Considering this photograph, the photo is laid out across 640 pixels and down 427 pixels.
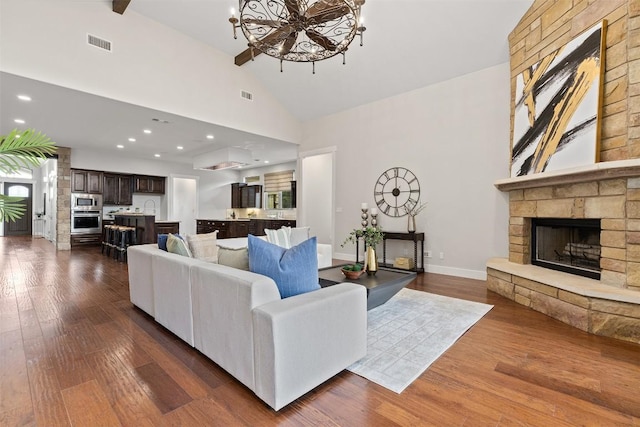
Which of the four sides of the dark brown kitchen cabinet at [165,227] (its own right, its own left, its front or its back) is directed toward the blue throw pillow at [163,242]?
front

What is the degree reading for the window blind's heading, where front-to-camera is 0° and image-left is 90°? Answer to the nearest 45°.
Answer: approximately 45°

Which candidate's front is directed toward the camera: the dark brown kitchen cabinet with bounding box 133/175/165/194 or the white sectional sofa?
the dark brown kitchen cabinet

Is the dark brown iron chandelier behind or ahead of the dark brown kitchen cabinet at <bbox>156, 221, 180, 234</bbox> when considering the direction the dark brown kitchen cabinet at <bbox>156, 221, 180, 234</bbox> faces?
ahead

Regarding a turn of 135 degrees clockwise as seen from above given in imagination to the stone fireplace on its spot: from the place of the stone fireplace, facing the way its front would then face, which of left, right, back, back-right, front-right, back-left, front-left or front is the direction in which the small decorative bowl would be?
back-left

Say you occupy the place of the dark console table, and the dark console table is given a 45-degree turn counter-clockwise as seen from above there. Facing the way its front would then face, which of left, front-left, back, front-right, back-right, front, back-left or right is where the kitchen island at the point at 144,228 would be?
right

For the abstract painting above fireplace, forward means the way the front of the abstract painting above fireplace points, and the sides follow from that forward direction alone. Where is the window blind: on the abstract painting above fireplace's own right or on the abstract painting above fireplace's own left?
on the abstract painting above fireplace's own right

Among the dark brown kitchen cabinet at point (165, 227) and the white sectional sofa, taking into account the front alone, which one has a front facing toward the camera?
the dark brown kitchen cabinet

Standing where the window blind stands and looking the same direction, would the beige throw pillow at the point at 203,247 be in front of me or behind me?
in front

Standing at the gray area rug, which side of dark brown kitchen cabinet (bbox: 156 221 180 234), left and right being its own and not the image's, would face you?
front

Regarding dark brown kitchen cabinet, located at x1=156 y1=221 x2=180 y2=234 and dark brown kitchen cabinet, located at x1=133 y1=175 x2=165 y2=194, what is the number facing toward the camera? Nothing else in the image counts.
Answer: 2

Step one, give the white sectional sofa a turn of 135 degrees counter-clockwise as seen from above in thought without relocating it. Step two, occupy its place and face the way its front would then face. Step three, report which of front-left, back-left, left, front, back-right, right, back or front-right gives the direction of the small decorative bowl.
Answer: back-right

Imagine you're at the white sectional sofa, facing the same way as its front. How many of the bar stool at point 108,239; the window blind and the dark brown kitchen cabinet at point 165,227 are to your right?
0

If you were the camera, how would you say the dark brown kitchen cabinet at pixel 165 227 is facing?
facing the viewer

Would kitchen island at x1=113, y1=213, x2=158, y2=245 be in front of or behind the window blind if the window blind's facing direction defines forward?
in front

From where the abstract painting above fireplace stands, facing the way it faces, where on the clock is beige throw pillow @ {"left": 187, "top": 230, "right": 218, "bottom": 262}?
The beige throw pillow is roughly at 12 o'clock from the abstract painting above fireplace.

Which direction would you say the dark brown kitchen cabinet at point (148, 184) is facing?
toward the camera

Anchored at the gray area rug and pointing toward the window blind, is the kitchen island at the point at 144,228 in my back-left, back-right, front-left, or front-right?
front-left

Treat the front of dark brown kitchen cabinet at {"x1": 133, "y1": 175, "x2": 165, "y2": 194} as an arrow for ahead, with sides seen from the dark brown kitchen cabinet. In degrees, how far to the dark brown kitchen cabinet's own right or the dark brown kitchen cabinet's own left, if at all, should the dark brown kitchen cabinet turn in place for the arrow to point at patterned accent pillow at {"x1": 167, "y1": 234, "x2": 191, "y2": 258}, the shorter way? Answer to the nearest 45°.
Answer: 0° — it already faces it

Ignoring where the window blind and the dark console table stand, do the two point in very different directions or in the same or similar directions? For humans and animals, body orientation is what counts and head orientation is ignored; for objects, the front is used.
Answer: same or similar directions

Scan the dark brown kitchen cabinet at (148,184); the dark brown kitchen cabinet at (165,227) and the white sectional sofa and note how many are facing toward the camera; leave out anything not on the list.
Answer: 2
